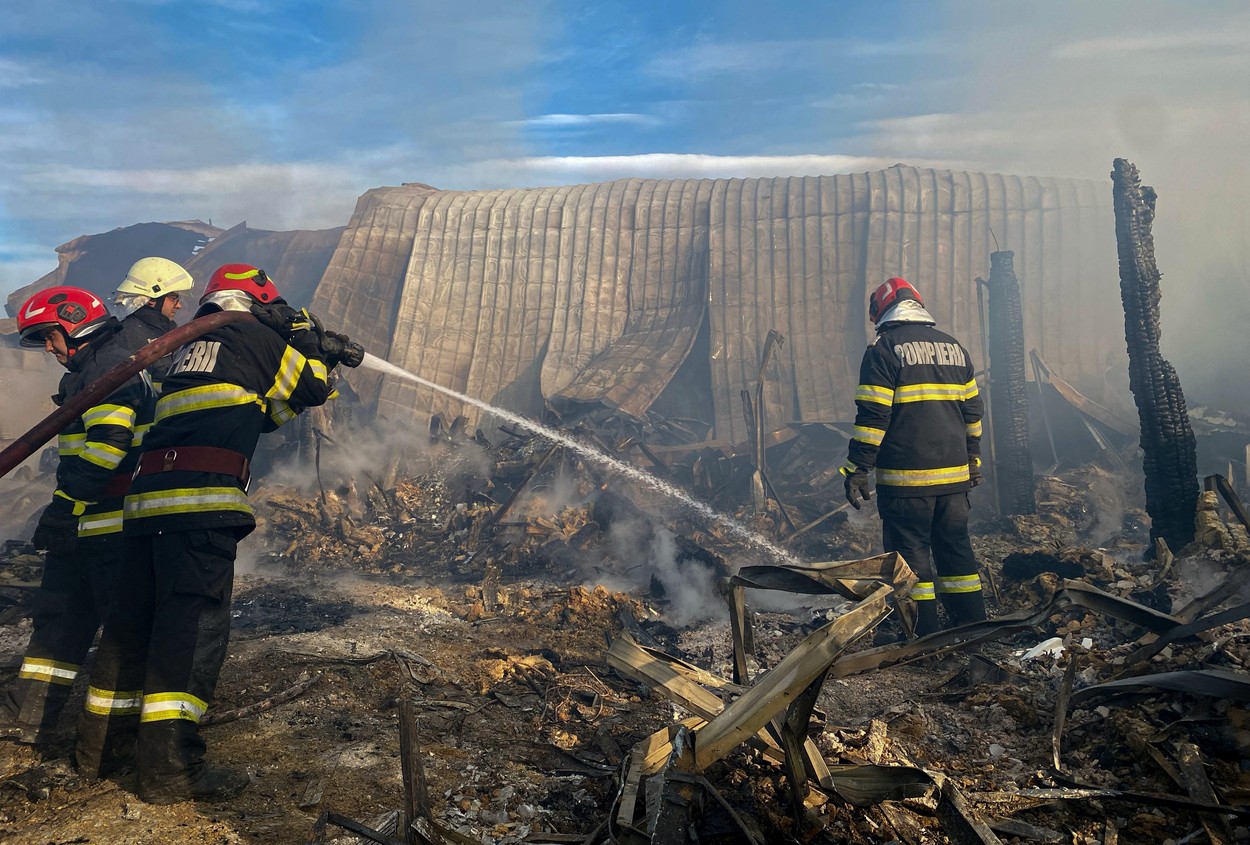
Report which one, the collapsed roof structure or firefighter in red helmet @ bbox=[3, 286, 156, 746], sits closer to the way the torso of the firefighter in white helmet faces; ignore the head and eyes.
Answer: the collapsed roof structure

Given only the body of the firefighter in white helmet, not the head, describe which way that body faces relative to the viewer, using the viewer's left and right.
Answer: facing to the right of the viewer

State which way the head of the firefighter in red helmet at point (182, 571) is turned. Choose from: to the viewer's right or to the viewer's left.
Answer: to the viewer's right

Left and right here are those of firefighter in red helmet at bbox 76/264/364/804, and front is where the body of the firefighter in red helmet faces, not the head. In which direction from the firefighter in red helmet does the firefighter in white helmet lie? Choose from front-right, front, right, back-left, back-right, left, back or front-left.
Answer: front-left

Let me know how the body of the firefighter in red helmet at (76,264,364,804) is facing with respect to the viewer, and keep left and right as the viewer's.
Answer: facing away from the viewer and to the right of the viewer

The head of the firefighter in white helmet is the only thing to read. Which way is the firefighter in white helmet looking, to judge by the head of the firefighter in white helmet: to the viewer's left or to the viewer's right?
to the viewer's right
